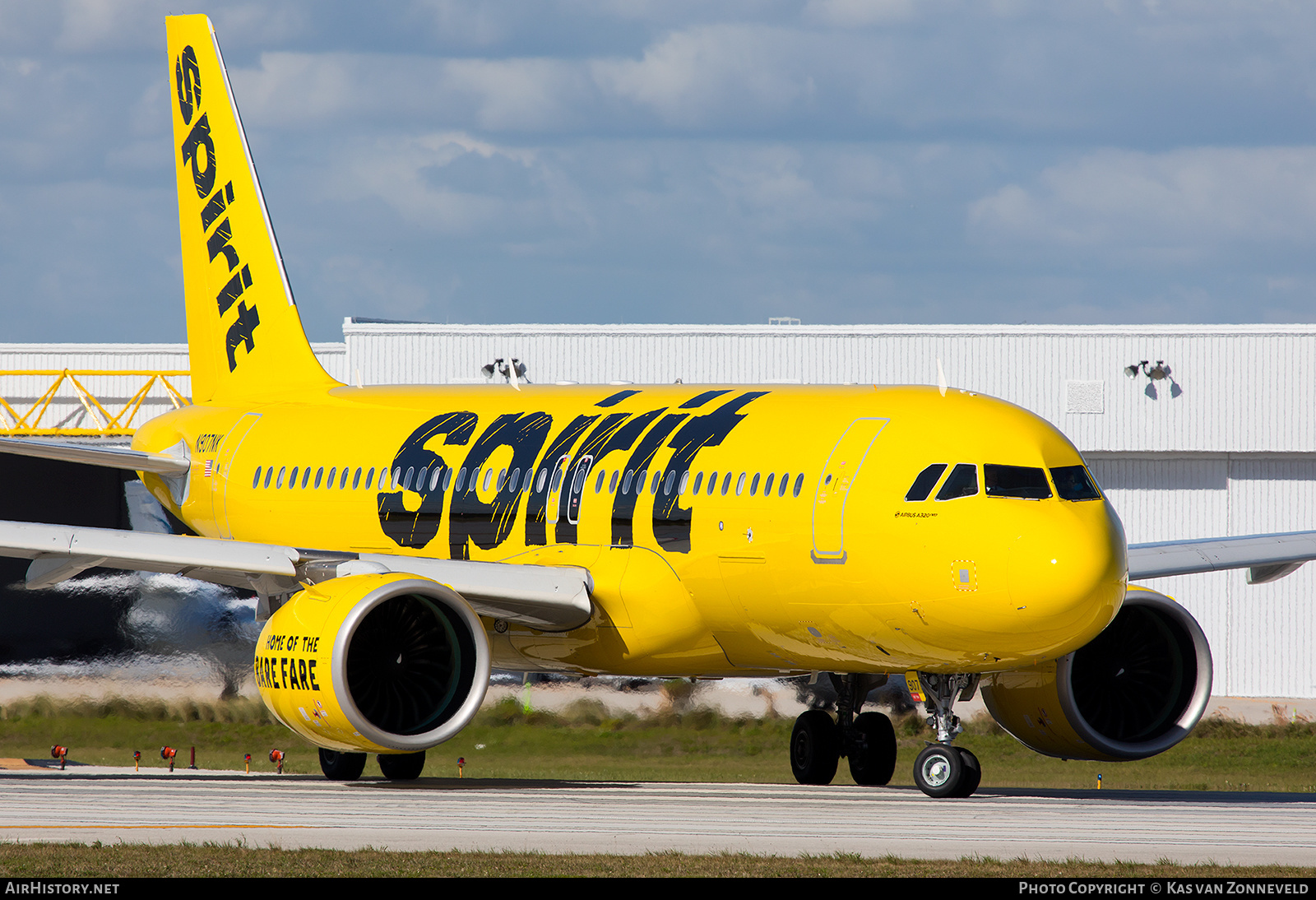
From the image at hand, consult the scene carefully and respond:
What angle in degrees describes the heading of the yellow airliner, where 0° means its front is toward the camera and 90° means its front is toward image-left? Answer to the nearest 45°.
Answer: approximately 315°

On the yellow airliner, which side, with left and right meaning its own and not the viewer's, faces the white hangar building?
left
